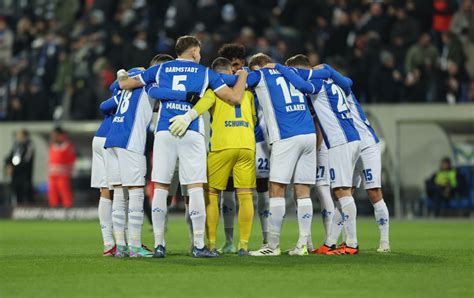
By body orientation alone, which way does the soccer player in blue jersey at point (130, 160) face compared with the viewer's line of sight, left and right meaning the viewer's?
facing away from the viewer and to the right of the viewer

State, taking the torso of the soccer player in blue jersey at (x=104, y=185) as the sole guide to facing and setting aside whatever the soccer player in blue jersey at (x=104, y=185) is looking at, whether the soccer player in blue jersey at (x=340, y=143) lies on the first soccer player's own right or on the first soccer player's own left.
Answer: on the first soccer player's own right

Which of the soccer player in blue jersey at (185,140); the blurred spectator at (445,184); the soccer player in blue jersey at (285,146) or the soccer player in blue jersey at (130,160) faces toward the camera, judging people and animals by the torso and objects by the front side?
the blurred spectator

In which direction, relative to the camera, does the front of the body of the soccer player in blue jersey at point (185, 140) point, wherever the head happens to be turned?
away from the camera

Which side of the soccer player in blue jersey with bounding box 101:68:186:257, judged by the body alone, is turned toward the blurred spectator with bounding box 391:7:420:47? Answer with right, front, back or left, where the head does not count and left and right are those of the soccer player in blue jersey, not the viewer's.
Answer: front

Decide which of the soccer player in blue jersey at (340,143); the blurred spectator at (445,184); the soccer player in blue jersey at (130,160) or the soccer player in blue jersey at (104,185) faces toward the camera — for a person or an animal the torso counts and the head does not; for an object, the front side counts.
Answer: the blurred spectator

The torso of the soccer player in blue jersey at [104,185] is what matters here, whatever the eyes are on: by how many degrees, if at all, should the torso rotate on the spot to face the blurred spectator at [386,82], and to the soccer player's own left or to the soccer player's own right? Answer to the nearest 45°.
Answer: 0° — they already face them

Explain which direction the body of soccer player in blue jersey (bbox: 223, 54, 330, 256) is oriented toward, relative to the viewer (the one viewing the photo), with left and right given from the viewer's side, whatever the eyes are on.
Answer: facing away from the viewer and to the left of the viewer

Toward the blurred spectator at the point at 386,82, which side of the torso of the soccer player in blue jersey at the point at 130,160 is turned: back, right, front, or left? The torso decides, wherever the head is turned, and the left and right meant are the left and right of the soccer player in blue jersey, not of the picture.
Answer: front

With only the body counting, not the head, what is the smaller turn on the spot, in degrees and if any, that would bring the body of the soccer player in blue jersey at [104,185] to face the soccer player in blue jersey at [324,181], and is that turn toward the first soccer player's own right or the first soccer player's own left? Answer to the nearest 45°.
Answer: approximately 45° to the first soccer player's own right

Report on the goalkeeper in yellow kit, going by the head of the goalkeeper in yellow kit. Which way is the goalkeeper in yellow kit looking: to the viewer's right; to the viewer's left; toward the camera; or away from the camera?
away from the camera

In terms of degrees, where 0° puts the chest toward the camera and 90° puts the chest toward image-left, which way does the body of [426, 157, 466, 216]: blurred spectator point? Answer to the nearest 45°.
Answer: approximately 0°

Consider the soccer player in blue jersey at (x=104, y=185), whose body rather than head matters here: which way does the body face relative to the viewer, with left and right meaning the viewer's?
facing away from the viewer and to the right of the viewer
